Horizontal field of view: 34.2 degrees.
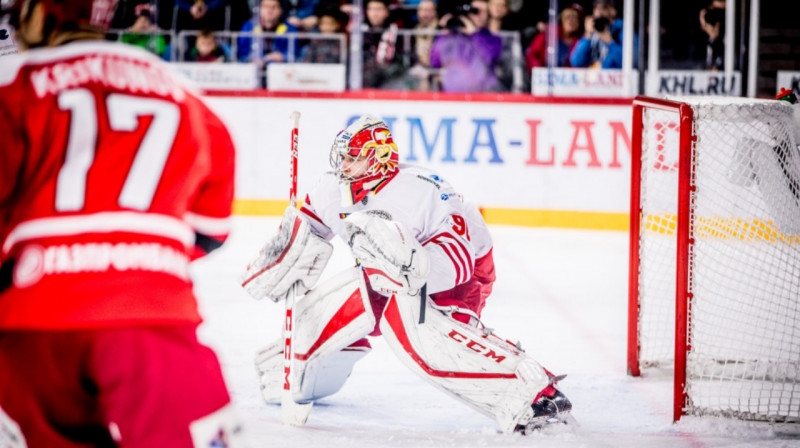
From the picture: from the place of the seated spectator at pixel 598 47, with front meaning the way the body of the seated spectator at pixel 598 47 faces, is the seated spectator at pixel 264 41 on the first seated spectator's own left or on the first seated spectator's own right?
on the first seated spectator's own right

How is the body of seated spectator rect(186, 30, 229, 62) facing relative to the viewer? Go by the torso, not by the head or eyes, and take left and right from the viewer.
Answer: facing the viewer

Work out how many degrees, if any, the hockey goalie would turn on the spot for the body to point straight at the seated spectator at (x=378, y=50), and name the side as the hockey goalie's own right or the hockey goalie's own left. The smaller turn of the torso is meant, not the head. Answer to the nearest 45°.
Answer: approximately 135° to the hockey goalie's own right

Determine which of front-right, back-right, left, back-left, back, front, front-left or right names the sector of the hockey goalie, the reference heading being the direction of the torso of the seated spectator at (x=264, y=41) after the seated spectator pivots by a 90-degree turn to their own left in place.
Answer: right

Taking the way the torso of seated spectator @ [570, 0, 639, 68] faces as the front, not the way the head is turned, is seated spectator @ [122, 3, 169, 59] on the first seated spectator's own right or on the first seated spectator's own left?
on the first seated spectator's own right

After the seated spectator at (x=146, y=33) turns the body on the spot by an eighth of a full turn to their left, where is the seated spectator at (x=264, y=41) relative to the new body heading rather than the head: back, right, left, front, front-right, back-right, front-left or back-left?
front-left

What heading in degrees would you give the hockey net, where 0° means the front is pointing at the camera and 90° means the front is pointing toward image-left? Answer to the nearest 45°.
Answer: approximately 90°

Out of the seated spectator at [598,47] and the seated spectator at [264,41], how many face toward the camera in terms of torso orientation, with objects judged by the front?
2

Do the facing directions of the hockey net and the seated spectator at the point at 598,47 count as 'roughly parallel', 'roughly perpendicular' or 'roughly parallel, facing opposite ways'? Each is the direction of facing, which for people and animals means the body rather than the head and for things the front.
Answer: roughly perpendicular

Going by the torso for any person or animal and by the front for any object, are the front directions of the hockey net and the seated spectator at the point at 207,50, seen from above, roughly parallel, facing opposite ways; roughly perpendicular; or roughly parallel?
roughly perpendicular

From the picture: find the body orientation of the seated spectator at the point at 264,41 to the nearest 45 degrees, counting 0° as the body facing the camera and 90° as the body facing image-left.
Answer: approximately 0°

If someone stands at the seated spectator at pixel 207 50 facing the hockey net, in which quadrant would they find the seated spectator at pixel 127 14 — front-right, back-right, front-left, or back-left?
back-right

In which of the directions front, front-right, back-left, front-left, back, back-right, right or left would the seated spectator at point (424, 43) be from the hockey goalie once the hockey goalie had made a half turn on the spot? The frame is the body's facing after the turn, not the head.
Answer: front-left

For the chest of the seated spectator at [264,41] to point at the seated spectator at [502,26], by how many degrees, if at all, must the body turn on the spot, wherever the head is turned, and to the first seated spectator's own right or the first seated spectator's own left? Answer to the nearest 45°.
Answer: approximately 90° to the first seated spectator's own left

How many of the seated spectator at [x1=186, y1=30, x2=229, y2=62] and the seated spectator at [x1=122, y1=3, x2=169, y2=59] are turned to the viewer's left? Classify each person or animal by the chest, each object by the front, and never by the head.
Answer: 0

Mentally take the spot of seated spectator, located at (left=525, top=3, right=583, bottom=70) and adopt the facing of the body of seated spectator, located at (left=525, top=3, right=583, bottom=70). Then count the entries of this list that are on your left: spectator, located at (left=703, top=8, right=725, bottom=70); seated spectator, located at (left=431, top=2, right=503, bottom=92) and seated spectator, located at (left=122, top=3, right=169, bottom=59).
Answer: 1
